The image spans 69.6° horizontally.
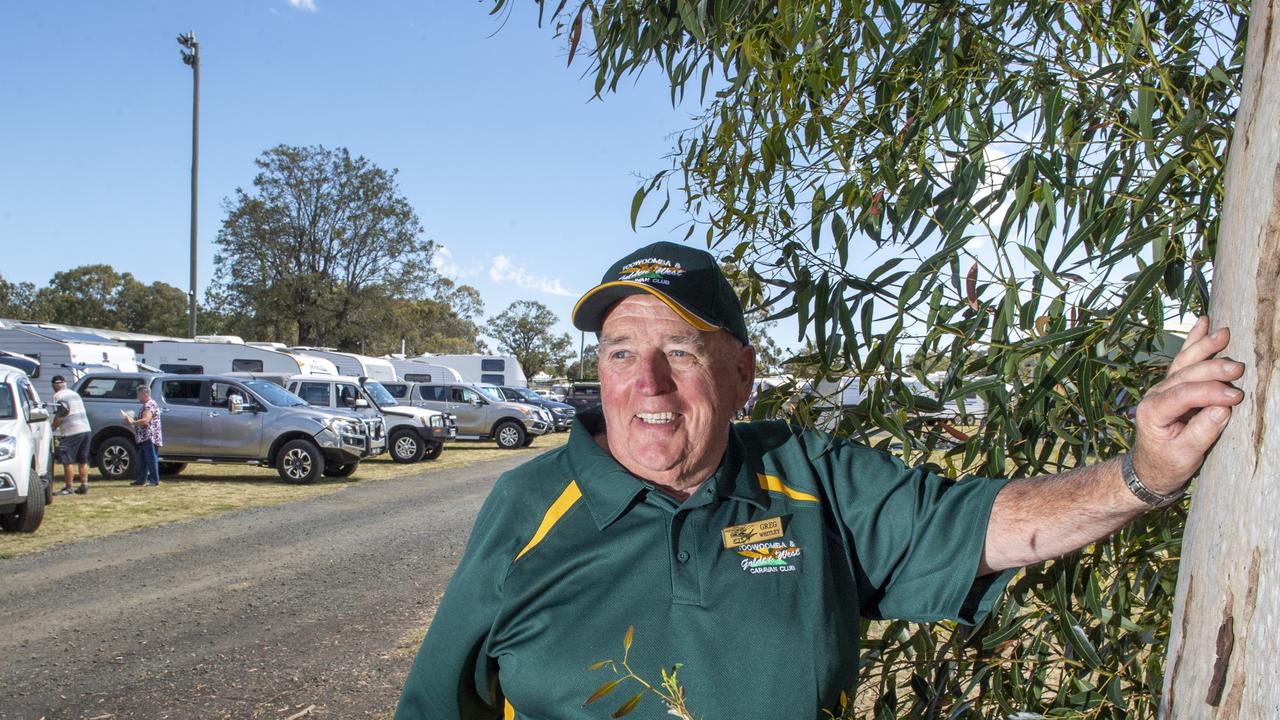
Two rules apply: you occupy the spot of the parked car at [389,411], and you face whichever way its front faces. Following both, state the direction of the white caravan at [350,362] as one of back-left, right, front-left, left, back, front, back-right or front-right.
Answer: back-left

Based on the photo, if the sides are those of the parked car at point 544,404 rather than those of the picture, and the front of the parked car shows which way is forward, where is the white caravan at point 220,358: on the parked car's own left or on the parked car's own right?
on the parked car's own right

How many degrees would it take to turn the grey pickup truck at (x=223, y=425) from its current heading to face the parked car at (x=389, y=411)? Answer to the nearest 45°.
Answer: approximately 90° to its left

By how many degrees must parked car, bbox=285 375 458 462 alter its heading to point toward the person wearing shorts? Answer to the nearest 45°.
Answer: approximately 90° to its right

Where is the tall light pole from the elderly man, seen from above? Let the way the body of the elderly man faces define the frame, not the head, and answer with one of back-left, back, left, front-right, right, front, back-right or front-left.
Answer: back-right

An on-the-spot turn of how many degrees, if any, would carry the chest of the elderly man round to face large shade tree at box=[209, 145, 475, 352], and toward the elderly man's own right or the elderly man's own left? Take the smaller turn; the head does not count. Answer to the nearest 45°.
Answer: approximately 135° to the elderly man's own right

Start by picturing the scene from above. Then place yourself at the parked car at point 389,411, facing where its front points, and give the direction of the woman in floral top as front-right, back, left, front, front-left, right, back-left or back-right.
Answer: right

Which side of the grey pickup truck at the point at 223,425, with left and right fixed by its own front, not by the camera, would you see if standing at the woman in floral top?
right

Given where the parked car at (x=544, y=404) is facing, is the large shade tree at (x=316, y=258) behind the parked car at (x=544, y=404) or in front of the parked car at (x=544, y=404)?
behind

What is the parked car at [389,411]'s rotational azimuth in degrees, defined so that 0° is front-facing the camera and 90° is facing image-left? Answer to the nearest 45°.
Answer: approximately 315°

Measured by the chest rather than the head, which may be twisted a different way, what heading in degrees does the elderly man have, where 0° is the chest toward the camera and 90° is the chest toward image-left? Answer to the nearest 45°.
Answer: approximately 0°

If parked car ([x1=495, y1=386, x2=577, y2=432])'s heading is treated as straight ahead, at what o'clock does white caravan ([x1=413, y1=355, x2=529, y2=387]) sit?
The white caravan is roughly at 7 o'clock from the parked car.
